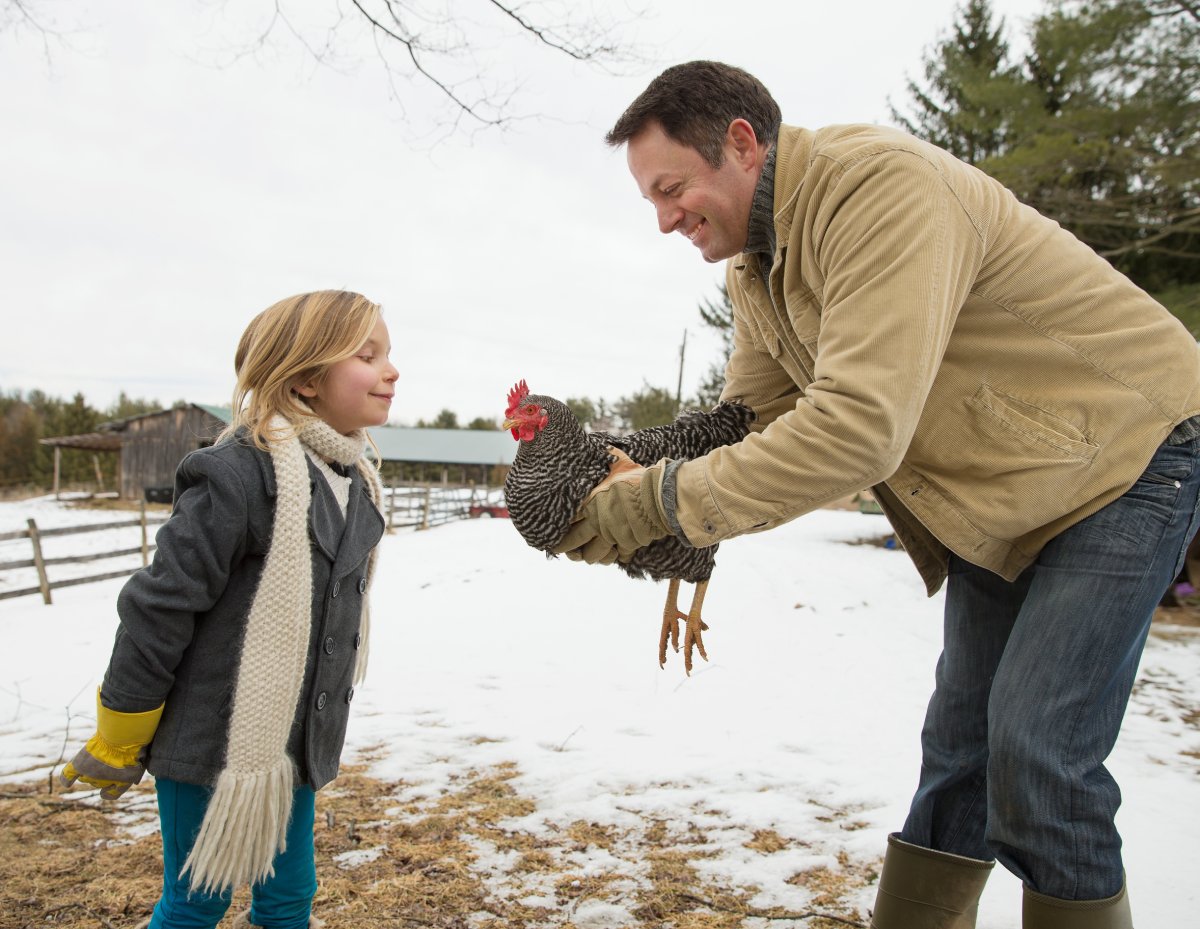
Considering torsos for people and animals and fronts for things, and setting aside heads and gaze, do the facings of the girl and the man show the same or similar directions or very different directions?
very different directions

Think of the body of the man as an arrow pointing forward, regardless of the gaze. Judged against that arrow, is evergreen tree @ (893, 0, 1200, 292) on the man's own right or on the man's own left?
on the man's own right

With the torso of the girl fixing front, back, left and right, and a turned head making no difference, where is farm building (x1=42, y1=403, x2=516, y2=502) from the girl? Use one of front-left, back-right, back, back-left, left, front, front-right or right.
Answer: back-left

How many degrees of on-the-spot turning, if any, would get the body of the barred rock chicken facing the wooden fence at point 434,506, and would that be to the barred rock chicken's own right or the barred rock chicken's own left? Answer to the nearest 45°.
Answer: approximately 90° to the barred rock chicken's own right

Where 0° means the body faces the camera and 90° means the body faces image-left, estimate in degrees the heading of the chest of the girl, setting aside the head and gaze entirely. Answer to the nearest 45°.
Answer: approximately 315°

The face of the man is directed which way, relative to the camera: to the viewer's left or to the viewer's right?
to the viewer's left

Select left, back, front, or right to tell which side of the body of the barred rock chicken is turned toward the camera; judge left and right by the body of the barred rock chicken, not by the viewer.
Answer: left

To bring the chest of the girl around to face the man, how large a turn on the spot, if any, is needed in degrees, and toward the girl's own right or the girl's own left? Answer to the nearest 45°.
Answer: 0° — they already face them

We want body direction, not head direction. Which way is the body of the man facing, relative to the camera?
to the viewer's left

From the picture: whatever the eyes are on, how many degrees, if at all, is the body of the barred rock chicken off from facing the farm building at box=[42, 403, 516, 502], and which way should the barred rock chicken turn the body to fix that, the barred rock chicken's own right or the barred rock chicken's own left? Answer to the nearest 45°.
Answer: approximately 45° to the barred rock chicken's own right

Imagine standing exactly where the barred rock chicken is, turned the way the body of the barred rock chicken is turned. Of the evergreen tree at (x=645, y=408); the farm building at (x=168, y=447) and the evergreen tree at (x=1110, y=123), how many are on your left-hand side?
0

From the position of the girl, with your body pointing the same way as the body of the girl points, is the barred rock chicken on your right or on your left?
on your left
